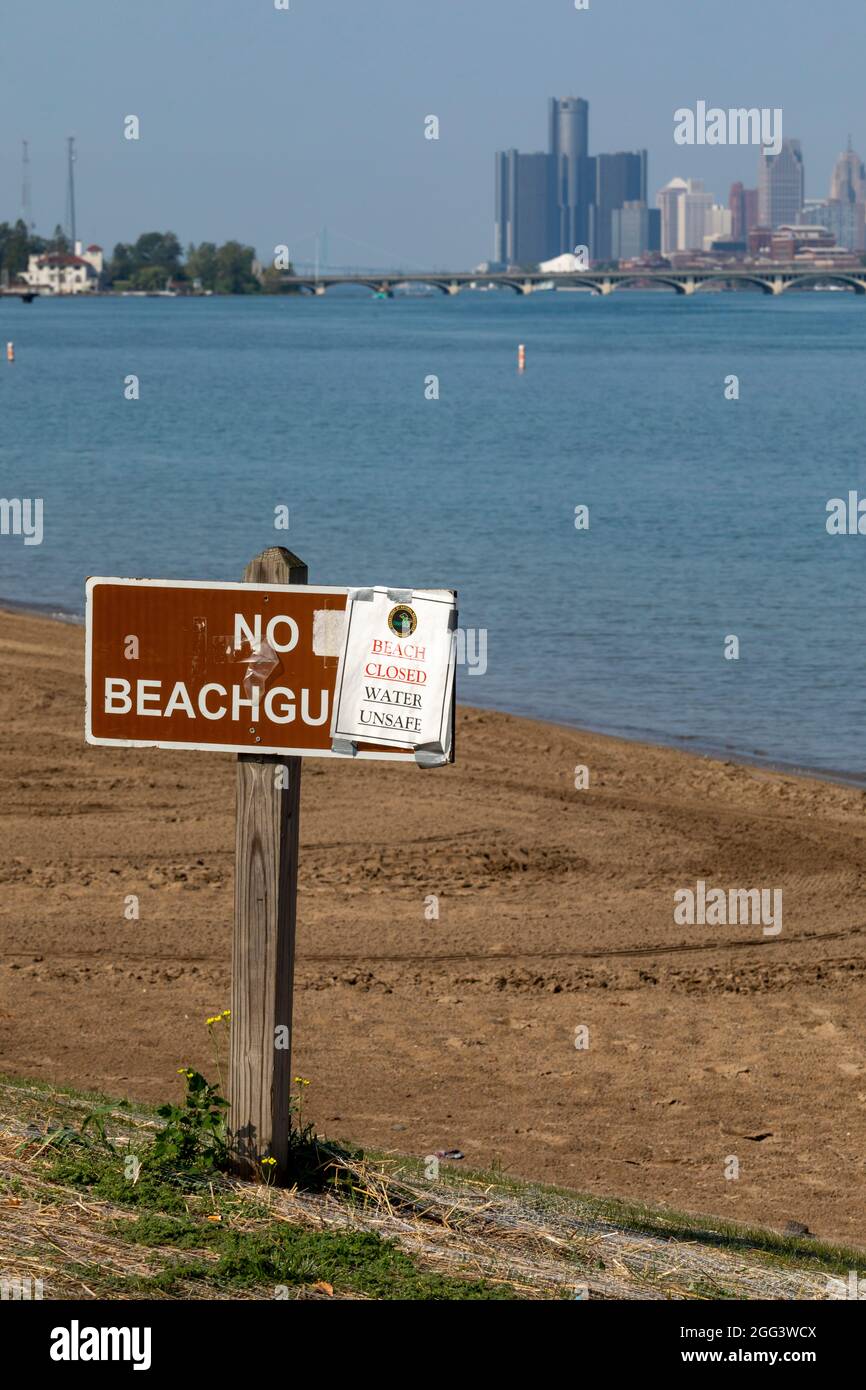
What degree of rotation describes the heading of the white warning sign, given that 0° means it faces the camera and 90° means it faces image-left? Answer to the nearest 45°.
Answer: approximately 0°
